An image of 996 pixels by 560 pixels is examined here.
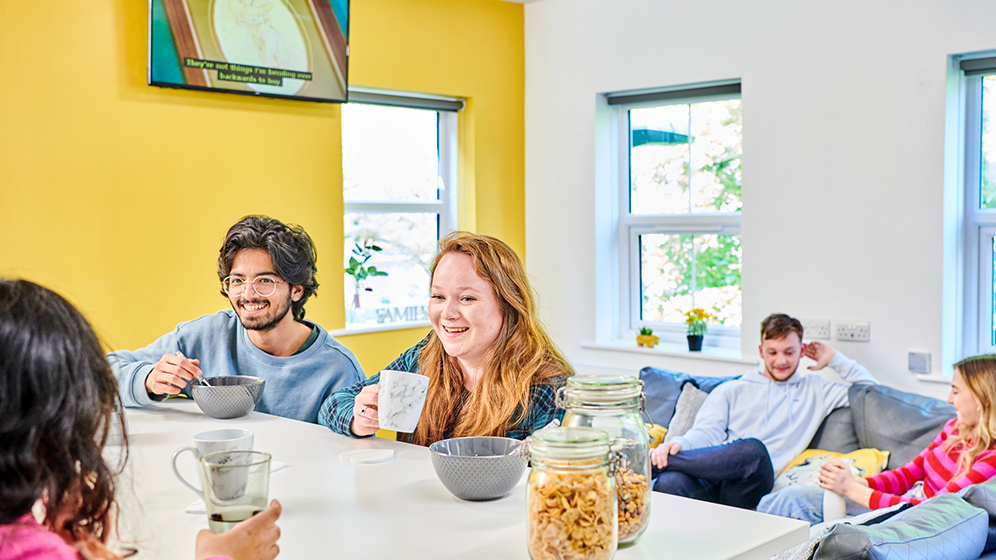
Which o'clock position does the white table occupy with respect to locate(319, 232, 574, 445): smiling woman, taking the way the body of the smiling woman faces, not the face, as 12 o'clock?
The white table is roughly at 11 o'clock from the smiling woman.

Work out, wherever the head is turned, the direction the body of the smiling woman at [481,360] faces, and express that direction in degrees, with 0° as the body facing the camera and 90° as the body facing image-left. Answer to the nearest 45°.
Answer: approximately 45°

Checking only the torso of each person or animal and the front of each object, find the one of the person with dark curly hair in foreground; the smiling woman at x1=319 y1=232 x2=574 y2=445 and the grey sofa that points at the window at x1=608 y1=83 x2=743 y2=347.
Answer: the person with dark curly hair in foreground

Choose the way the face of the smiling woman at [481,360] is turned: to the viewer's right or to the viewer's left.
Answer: to the viewer's left

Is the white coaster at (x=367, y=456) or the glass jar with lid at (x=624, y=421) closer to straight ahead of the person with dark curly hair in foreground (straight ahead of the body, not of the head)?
the white coaster

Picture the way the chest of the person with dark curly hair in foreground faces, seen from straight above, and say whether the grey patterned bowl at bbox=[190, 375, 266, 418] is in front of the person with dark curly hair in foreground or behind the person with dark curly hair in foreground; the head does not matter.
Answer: in front

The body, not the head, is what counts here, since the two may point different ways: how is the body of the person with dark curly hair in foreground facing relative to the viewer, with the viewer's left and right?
facing away from the viewer and to the right of the viewer

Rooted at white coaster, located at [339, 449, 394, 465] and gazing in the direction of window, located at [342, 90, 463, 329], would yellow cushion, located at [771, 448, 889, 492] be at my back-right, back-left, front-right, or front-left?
front-right

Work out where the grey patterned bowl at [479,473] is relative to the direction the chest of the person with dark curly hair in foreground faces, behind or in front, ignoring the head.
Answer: in front

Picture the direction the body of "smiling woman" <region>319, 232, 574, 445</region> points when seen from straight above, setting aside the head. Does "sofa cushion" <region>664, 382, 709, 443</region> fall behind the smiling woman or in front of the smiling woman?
behind

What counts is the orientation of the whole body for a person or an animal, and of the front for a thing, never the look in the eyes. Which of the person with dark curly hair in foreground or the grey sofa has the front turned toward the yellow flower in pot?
the person with dark curly hair in foreground

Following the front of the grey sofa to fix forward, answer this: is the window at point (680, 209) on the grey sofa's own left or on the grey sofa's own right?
on the grey sofa's own right

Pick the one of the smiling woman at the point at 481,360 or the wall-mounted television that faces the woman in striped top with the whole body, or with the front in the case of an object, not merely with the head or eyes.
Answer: the wall-mounted television

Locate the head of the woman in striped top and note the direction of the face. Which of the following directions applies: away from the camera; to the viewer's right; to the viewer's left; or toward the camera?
to the viewer's left

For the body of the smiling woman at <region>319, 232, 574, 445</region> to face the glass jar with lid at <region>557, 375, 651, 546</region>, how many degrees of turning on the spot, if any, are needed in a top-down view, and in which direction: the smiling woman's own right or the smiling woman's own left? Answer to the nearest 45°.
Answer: approximately 45° to the smiling woman's own left

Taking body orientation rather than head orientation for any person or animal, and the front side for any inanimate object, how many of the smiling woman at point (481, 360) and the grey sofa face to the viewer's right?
0

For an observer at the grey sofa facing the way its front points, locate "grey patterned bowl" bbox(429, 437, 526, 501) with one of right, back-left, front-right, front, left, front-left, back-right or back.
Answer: front

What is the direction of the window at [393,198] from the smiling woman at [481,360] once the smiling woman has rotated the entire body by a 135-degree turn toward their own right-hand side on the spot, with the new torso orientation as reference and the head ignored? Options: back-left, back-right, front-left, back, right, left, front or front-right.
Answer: front

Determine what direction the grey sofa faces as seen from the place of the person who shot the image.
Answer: facing the viewer and to the left of the viewer

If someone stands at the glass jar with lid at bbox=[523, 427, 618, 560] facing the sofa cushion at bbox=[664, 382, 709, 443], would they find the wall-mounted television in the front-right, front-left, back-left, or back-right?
front-left
